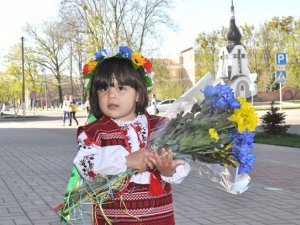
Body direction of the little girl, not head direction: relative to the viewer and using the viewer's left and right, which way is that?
facing the viewer and to the right of the viewer

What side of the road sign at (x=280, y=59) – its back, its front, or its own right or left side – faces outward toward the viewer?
front

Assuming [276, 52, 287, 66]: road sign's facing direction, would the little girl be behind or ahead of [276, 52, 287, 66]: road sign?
ahead

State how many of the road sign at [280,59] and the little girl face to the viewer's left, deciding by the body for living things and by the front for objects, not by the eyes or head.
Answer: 0

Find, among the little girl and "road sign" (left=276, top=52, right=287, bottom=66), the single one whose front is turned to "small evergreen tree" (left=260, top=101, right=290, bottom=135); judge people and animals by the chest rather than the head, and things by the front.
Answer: the road sign

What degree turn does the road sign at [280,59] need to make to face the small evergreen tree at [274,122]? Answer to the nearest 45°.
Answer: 0° — it already faces it

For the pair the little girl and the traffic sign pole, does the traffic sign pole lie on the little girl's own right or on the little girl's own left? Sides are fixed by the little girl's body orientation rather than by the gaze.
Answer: on the little girl's own left

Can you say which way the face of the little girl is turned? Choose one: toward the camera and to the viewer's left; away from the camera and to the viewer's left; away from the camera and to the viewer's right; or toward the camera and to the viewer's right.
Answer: toward the camera and to the viewer's left
